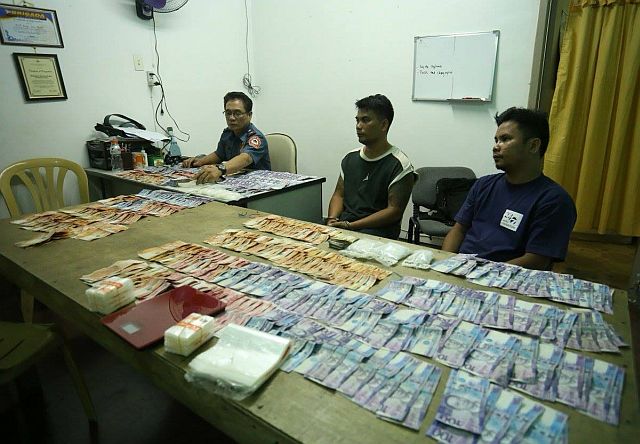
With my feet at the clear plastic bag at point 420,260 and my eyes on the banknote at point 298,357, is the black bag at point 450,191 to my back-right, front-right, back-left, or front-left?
back-right

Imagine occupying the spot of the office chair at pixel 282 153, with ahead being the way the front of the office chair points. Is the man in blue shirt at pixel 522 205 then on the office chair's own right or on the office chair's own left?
on the office chair's own left

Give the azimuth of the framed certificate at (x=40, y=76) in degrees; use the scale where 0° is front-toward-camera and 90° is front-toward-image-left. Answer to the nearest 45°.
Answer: approximately 315°

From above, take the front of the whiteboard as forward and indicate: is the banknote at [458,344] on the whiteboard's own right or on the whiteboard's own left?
on the whiteboard's own left

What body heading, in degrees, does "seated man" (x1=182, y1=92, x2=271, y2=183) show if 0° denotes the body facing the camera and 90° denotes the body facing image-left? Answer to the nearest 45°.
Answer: approximately 45°

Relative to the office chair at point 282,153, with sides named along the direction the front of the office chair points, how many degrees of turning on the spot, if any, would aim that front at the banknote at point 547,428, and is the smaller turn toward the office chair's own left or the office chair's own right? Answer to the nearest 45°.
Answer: approximately 45° to the office chair's own left

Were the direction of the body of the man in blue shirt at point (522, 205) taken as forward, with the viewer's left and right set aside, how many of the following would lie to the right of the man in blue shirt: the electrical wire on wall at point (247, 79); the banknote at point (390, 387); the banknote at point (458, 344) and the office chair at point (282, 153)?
2
